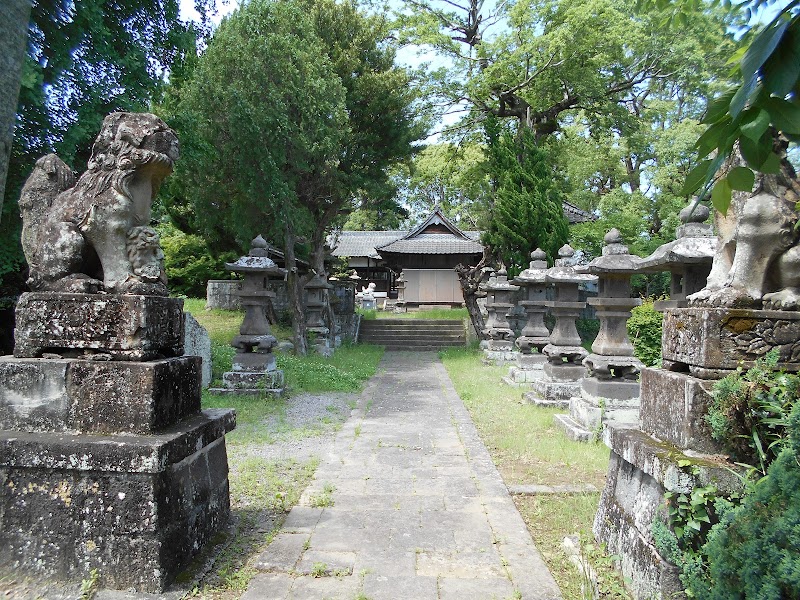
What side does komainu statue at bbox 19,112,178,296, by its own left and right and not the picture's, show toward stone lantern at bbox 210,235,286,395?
left

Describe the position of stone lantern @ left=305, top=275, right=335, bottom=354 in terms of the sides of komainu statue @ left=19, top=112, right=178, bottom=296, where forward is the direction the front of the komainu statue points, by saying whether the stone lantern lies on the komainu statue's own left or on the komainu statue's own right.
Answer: on the komainu statue's own left

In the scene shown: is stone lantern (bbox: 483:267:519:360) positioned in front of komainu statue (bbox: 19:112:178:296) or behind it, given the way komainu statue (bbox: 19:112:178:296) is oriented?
in front

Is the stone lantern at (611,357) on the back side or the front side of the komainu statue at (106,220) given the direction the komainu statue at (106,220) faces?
on the front side

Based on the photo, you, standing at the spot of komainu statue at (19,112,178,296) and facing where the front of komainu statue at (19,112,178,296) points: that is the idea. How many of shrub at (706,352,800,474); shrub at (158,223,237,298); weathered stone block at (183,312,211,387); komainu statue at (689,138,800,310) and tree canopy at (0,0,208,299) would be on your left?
3

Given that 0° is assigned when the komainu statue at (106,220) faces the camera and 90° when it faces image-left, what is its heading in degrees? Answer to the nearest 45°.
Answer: approximately 270°

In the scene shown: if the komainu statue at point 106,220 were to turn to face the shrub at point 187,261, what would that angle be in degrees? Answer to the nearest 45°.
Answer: approximately 90° to its left

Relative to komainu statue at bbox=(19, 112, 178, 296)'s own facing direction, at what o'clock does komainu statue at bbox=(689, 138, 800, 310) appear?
komainu statue at bbox=(689, 138, 800, 310) is roughly at 1 o'clock from komainu statue at bbox=(19, 112, 178, 296).

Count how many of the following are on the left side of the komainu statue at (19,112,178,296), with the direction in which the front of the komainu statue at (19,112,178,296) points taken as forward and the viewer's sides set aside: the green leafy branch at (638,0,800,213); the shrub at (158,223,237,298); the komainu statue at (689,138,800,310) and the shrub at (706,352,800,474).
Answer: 1

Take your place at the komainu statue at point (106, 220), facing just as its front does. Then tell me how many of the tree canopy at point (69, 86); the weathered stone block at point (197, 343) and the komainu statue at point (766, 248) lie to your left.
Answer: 2

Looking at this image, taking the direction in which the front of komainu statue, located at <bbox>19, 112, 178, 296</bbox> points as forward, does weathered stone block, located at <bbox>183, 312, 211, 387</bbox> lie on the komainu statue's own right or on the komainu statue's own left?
on the komainu statue's own left

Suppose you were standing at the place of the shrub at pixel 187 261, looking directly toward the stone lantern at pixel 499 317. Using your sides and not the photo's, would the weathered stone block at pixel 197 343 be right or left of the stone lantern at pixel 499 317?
right

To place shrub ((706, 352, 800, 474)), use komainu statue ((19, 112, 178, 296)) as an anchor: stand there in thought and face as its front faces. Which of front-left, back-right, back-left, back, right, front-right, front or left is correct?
front-right

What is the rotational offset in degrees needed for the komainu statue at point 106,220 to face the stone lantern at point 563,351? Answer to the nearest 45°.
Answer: approximately 45° to its left

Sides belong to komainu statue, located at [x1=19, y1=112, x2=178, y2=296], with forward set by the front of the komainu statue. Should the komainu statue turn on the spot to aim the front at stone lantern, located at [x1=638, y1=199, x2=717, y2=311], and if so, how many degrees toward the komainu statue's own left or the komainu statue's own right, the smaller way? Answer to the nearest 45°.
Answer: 0° — it already faces it

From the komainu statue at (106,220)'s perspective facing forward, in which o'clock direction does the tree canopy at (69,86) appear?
The tree canopy is roughly at 9 o'clock from the komainu statue.
